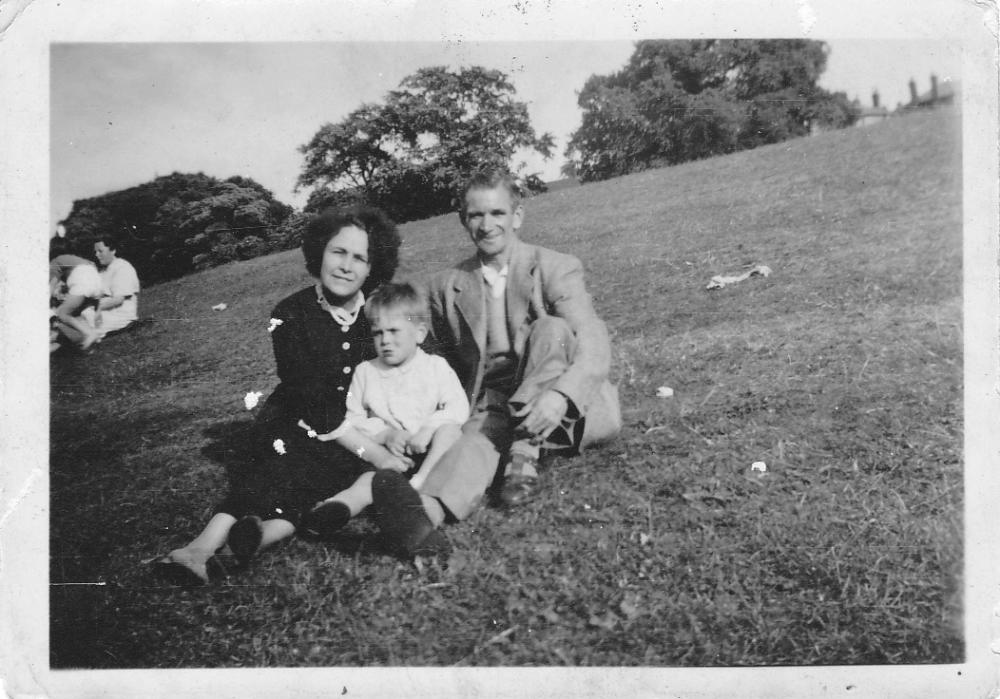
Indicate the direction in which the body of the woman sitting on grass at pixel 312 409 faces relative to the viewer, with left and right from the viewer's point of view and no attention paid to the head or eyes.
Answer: facing the viewer

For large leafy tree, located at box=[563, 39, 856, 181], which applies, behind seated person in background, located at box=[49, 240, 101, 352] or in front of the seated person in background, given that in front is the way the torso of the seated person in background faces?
behind

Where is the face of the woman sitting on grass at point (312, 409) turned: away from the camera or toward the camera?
toward the camera

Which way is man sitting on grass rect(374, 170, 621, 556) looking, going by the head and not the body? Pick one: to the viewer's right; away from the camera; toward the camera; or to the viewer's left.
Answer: toward the camera
